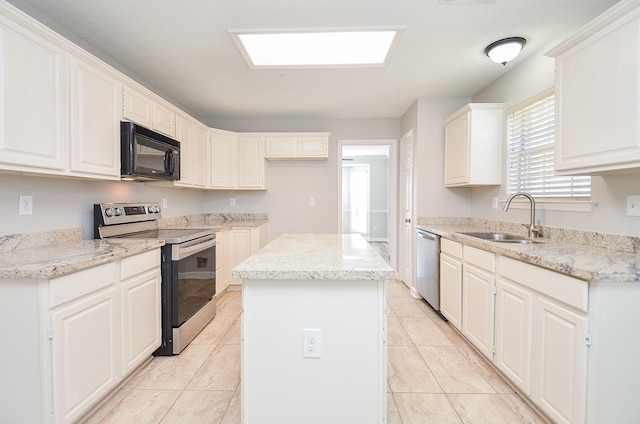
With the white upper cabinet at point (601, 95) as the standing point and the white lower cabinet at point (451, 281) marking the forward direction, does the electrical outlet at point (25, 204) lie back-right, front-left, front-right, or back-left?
front-left

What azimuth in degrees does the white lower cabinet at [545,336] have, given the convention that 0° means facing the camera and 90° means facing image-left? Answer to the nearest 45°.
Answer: approximately 45°

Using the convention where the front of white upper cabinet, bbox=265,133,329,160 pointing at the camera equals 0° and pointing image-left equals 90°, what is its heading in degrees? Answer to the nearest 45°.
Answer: approximately 0°

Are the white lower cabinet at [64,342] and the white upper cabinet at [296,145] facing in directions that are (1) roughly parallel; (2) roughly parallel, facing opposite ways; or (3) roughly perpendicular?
roughly perpendicular

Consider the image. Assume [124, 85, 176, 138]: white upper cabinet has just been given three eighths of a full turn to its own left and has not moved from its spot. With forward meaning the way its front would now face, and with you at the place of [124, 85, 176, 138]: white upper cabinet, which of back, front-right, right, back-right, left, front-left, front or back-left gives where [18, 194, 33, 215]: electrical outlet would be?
back-left

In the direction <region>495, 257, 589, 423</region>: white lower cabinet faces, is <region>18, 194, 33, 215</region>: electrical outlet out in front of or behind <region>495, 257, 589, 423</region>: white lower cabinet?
in front

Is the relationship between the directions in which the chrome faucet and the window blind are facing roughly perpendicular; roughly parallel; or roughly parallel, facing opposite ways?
roughly parallel

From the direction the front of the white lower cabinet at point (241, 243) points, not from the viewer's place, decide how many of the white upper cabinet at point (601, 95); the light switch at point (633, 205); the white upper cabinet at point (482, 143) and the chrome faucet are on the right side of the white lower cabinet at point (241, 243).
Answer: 0

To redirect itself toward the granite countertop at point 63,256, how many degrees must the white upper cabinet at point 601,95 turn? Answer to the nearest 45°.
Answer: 0° — it already faces it

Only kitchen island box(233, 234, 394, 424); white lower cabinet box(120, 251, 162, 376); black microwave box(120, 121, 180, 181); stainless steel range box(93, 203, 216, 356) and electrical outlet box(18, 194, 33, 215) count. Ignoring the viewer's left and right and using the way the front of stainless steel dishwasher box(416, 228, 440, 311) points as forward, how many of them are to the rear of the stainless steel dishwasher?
0

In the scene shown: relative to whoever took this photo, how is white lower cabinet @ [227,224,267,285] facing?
facing the viewer

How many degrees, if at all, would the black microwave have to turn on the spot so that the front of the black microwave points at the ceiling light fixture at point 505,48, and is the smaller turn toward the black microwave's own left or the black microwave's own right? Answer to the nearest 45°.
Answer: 0° — it already faces it

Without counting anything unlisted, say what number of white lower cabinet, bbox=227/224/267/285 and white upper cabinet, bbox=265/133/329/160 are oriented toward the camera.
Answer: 2

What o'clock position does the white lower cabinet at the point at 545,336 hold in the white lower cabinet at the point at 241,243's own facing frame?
the white lower cabinet at the point at 545,336 is roughly at 11 o'clock from the white lower cabinet at the point at 241,243.

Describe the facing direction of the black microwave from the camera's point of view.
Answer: facing the viewer and to the right of the viewer

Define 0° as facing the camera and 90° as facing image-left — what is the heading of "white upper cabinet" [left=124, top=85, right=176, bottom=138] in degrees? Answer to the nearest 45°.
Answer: approximately 315°

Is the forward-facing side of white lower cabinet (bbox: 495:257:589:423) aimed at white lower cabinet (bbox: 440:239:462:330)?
no

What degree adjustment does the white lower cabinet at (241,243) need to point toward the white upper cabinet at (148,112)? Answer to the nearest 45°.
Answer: approximately 45° to its right
